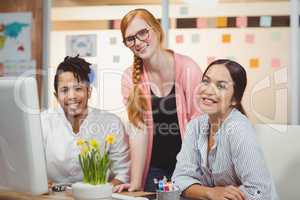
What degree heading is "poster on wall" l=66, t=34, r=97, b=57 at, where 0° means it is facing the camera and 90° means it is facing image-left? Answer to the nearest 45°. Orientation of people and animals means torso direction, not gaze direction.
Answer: approximately 0°

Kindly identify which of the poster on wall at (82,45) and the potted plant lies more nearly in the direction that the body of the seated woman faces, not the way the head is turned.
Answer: the potted plant

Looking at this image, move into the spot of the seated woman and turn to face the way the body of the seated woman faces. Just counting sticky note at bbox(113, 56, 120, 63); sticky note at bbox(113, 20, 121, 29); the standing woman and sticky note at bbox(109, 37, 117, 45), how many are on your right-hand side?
4

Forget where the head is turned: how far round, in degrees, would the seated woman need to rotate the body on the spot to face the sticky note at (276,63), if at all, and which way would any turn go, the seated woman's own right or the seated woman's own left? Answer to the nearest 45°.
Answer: approximately 180°

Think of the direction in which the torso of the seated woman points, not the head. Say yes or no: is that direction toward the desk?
yes

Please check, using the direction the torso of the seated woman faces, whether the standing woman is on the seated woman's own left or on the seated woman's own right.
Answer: on the seated woman's own right

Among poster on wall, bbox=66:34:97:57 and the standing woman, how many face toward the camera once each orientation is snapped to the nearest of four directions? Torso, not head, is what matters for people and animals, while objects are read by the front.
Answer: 2

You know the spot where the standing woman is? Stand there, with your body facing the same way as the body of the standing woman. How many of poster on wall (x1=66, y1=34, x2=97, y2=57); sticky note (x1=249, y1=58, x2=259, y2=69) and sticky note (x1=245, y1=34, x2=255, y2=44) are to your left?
2

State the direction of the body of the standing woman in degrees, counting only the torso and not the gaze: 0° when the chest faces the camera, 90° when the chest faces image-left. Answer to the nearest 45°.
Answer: approximately 0°

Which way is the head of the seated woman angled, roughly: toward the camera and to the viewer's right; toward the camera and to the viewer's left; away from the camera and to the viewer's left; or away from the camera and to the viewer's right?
toward the camera and to the viewer's left

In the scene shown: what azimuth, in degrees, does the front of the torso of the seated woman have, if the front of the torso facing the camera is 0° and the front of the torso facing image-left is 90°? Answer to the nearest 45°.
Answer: approximately 45°

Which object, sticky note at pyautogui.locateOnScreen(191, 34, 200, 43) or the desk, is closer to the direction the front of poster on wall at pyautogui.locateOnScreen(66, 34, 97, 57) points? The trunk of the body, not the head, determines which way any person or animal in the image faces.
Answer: the desk
